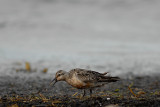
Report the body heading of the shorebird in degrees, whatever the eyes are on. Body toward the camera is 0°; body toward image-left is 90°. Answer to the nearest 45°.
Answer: approximately 90°
